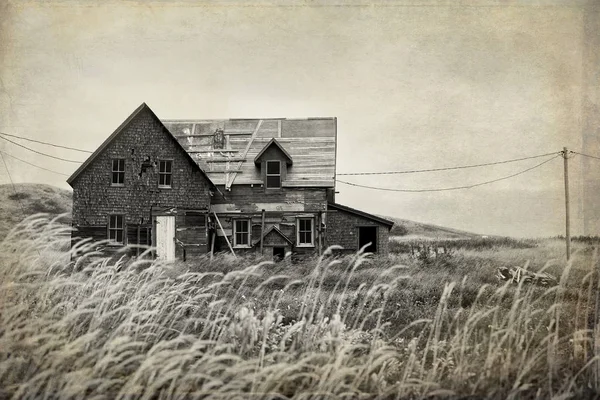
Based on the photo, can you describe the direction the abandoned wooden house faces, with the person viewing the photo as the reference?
facing the viewer

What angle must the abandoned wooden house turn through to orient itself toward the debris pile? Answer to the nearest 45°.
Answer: approximately 90° to its left

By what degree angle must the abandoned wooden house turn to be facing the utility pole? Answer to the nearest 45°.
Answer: approximately 90° to its left
